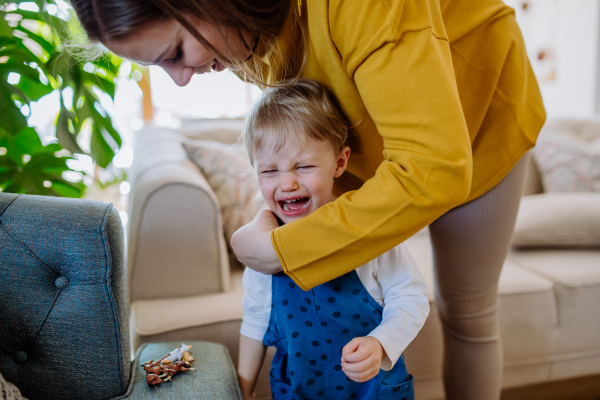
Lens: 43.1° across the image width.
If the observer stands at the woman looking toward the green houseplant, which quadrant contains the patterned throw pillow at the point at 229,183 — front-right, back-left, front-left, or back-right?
front-right

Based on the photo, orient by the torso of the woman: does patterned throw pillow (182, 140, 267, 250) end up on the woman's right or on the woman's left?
on the woman's right

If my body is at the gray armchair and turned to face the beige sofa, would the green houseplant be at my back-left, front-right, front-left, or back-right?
front-left

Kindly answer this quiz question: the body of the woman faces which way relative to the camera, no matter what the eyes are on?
to the viewer's left

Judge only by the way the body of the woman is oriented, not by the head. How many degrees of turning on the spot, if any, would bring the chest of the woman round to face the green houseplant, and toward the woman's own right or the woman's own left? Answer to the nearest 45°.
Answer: approximately 45° to the woman's own right

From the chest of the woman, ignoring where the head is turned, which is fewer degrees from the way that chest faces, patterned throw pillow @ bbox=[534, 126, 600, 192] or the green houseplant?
the green houseplant

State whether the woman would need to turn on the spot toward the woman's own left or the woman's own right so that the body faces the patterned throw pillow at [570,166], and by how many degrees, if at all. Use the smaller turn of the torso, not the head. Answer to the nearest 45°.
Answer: approximately 135° to the woman's own right
